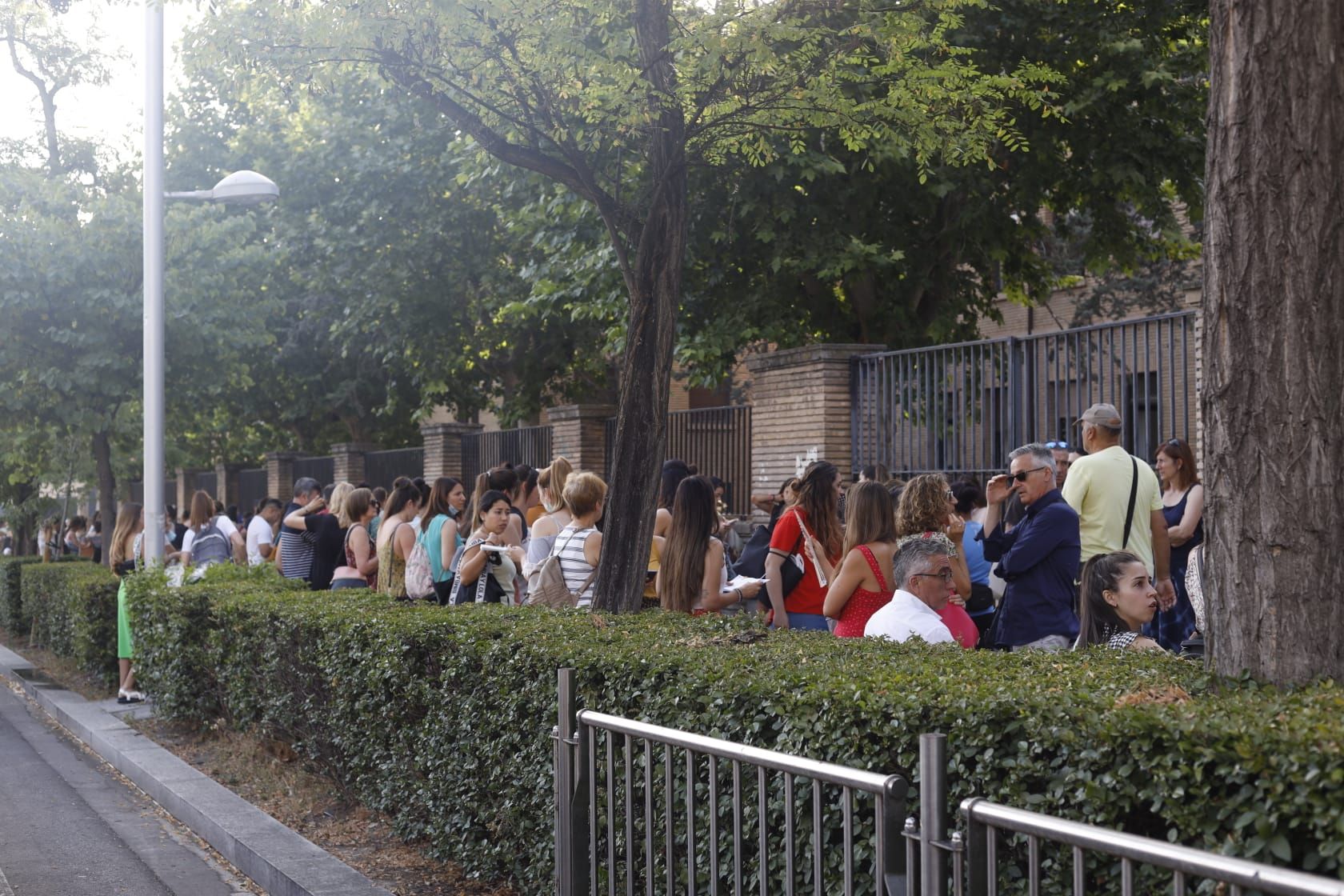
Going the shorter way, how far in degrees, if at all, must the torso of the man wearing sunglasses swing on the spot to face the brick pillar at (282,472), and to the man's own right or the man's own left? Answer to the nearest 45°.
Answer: approximately 90° to the man's own right

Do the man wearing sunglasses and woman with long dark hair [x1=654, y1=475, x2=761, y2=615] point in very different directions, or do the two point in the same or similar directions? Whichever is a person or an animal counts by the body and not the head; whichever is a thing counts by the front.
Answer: very different directions

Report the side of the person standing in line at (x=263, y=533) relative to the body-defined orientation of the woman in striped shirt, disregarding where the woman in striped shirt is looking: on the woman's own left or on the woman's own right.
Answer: on the woman's own left

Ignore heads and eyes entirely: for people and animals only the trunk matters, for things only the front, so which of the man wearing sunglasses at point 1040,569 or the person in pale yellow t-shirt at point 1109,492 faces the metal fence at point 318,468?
the person in pale yellow t-shirt

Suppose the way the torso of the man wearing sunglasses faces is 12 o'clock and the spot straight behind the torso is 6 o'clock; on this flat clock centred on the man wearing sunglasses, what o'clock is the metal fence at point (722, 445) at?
The metal fence is roughly at 4 o'clock from the man wearing sunglasses.

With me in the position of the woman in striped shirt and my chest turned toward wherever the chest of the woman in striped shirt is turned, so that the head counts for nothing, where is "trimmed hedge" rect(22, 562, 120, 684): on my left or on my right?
on my left

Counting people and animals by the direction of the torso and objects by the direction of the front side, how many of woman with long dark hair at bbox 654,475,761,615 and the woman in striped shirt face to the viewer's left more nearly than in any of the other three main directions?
0

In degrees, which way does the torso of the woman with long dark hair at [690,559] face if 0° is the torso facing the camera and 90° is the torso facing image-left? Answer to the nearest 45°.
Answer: approximately 225°

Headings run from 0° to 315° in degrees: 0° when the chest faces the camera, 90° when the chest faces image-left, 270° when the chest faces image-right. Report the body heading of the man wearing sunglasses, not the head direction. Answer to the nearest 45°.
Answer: approximately 45°

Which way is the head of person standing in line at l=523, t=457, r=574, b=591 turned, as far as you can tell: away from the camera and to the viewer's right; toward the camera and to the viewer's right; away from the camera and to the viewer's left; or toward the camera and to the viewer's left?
away from the camera and to the viewer's left

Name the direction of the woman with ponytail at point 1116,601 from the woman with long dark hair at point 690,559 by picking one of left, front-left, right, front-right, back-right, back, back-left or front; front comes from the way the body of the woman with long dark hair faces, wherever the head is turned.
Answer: right

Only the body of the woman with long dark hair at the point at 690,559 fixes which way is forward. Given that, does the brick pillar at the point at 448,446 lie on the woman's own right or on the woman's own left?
on the woman's own left
